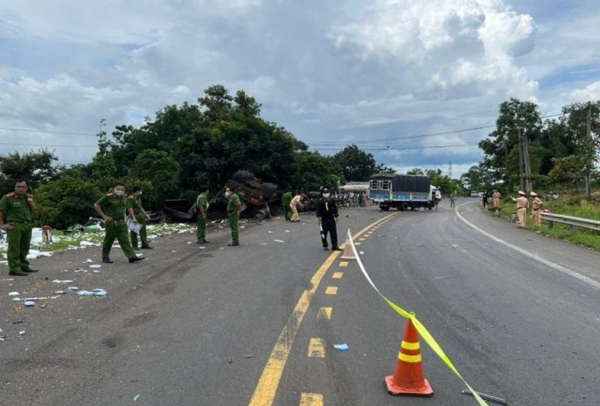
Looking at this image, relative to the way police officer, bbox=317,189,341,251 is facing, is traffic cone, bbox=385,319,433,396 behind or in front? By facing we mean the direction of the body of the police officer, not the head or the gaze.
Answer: in front

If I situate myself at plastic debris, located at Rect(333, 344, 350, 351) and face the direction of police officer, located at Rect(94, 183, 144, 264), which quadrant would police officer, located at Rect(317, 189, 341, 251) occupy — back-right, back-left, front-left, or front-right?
front-right

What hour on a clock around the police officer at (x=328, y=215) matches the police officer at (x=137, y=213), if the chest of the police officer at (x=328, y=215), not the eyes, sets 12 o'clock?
the police officer at (x=137, y=213) is roughly at 3 o'clock from the police officer at (x=328, y=215).

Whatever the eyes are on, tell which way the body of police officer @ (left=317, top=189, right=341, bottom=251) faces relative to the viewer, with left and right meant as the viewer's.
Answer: facing the viewer

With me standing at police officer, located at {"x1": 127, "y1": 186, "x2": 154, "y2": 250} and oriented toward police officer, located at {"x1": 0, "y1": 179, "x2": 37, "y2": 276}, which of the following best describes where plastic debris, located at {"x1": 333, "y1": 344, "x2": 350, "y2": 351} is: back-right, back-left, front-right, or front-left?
front-left

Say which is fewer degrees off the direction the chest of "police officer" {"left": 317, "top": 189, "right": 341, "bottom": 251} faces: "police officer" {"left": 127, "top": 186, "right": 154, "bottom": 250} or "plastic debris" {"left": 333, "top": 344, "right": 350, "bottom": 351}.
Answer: the plastic debris

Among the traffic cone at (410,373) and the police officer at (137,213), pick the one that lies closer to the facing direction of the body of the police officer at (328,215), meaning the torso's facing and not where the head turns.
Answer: the traffic cone

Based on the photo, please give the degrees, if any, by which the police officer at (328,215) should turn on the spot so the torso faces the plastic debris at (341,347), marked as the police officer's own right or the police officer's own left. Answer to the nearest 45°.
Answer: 0° — they already face it

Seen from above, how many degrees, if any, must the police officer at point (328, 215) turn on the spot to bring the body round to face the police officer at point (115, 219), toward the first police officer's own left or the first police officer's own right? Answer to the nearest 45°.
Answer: approximately 45° to the first police officer's own right

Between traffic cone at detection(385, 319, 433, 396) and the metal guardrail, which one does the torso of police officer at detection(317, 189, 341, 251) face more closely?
the traffic cone
